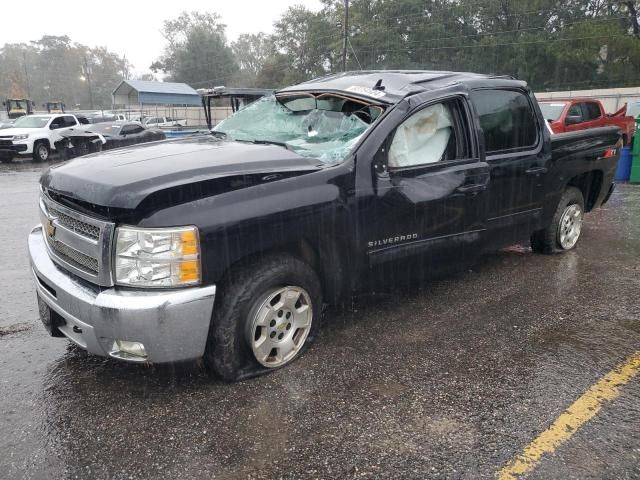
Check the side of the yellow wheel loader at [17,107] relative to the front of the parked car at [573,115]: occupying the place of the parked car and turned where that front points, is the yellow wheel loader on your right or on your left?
on your right

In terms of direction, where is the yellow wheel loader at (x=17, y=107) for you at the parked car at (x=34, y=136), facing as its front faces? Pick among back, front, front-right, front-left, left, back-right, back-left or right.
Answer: back-right

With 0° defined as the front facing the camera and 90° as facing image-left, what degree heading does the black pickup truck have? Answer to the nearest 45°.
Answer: approximately 45°

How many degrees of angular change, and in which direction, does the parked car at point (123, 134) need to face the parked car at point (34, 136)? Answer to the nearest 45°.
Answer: approximately 45° to its right

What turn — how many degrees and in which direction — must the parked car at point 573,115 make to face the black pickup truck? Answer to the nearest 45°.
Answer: approximately 45° to its left

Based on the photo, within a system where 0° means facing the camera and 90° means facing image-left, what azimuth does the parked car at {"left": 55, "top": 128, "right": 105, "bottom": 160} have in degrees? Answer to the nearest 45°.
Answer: approximately 45°

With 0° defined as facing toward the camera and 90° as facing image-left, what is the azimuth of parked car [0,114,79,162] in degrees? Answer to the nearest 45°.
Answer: approximately 45°

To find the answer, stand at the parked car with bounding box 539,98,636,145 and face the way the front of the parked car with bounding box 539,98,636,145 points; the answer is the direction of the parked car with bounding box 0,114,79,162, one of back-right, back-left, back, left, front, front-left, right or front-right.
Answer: front-right

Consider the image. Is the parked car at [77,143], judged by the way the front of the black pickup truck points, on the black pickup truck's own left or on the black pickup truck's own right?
on the black pickup truck's own right

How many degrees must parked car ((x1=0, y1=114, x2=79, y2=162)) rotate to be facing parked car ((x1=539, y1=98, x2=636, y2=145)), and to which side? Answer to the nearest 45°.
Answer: approximately 90° to its left
